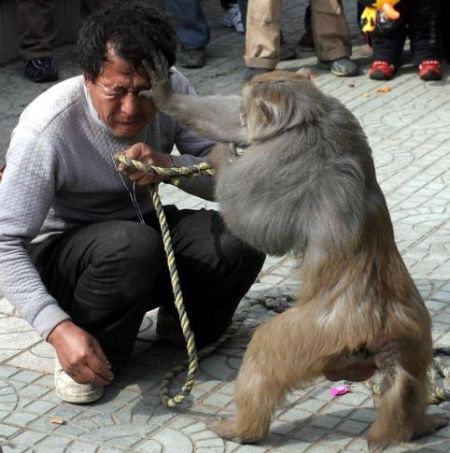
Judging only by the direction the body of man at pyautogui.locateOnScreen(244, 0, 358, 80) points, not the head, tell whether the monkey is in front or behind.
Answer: in front

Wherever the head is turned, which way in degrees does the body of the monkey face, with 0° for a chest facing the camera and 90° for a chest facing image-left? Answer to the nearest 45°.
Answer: approximately 135°

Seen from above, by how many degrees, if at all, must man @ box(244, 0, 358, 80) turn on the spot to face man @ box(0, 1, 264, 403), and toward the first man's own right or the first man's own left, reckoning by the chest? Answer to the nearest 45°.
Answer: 0° — they already face them

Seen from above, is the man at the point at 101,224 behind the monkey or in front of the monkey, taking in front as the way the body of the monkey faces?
in front

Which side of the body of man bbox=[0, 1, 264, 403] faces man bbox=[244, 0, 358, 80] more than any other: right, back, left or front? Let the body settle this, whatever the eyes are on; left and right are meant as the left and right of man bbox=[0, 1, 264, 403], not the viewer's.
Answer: left

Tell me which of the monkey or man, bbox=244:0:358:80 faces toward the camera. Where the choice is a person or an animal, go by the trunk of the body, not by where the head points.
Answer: the man

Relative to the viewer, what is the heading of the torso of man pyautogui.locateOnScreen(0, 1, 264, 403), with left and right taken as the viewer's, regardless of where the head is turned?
facing the viewer and to the right of the viewer

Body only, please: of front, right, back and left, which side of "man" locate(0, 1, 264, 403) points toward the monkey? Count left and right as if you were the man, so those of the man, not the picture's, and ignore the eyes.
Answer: front

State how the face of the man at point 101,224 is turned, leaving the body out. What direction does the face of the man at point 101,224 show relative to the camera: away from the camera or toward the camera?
toward the camera

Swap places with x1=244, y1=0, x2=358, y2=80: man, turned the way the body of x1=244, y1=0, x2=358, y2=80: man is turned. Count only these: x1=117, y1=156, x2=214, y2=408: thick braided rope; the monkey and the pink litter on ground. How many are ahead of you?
3

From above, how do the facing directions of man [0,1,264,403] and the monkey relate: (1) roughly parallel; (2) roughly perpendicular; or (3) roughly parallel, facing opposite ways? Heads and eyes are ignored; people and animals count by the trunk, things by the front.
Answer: roughly parallel, facing opposite ways

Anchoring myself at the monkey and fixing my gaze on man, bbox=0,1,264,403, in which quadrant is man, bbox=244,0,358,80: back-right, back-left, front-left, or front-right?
front-right

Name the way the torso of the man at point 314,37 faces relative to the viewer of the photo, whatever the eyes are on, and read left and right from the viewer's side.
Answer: facing the viewer

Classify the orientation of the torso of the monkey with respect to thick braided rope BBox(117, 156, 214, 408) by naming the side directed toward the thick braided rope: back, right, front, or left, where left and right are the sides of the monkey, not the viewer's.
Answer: front

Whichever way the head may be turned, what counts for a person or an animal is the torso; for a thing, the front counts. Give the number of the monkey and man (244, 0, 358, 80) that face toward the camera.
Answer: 1

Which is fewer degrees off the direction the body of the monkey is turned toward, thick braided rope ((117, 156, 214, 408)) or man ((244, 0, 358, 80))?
the thick braided rope
